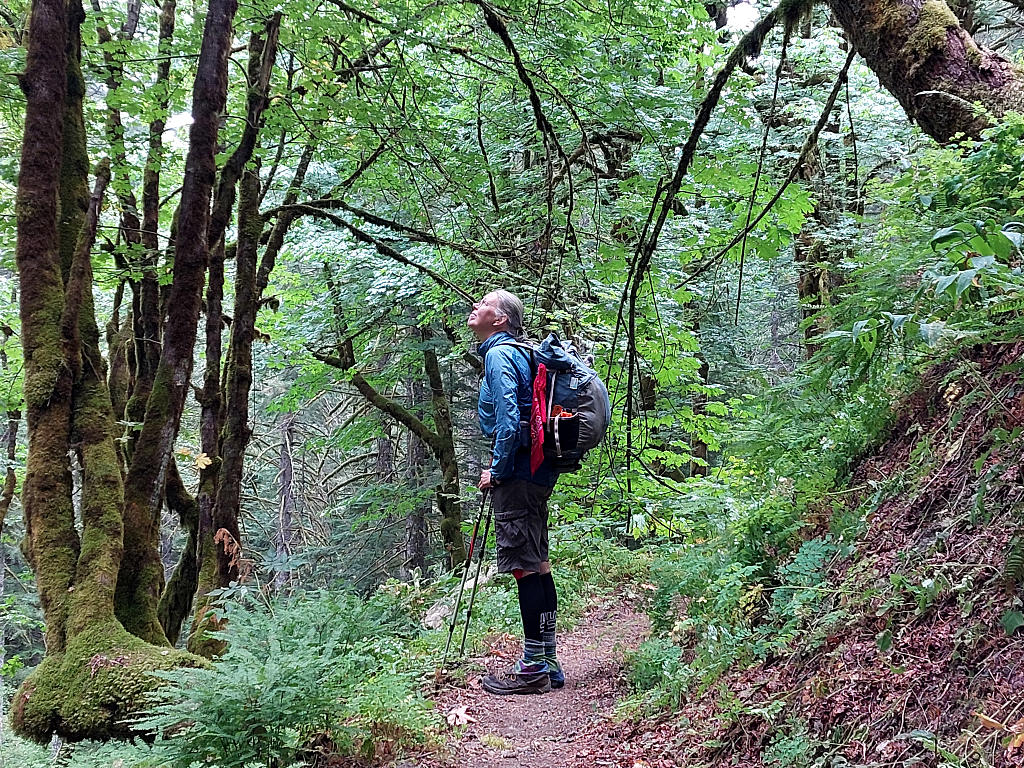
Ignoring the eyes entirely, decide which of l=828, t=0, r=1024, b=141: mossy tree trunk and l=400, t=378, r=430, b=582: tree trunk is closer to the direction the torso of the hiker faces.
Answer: the tree trunk

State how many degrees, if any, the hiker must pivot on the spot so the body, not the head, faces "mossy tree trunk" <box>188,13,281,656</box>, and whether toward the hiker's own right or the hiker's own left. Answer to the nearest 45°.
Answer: approximately 45° to the hiker's own right

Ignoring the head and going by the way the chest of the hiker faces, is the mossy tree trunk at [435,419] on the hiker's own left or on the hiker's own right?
on the hiker's own right

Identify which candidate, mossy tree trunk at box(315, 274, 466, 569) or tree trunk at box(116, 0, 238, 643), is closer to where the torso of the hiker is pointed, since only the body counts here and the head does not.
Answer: the tree trunk

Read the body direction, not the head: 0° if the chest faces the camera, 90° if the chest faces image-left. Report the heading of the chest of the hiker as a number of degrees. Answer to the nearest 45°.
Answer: approximately 90°

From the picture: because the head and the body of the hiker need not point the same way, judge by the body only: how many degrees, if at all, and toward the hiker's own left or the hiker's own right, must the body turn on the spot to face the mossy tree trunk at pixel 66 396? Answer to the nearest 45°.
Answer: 0° — they already face it

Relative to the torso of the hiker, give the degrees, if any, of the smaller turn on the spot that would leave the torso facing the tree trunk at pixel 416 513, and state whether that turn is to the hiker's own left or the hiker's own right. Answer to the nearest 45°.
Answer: approximately 90° to the hiker's own right

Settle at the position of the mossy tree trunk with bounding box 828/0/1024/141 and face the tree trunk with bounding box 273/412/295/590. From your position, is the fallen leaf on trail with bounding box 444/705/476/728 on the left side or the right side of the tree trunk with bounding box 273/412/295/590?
left

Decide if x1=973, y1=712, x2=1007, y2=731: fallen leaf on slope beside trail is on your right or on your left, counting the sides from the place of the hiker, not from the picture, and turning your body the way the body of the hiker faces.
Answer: on your left

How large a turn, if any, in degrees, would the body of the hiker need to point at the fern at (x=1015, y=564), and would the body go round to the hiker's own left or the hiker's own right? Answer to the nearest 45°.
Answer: approximately 135° to the hiker's own left
